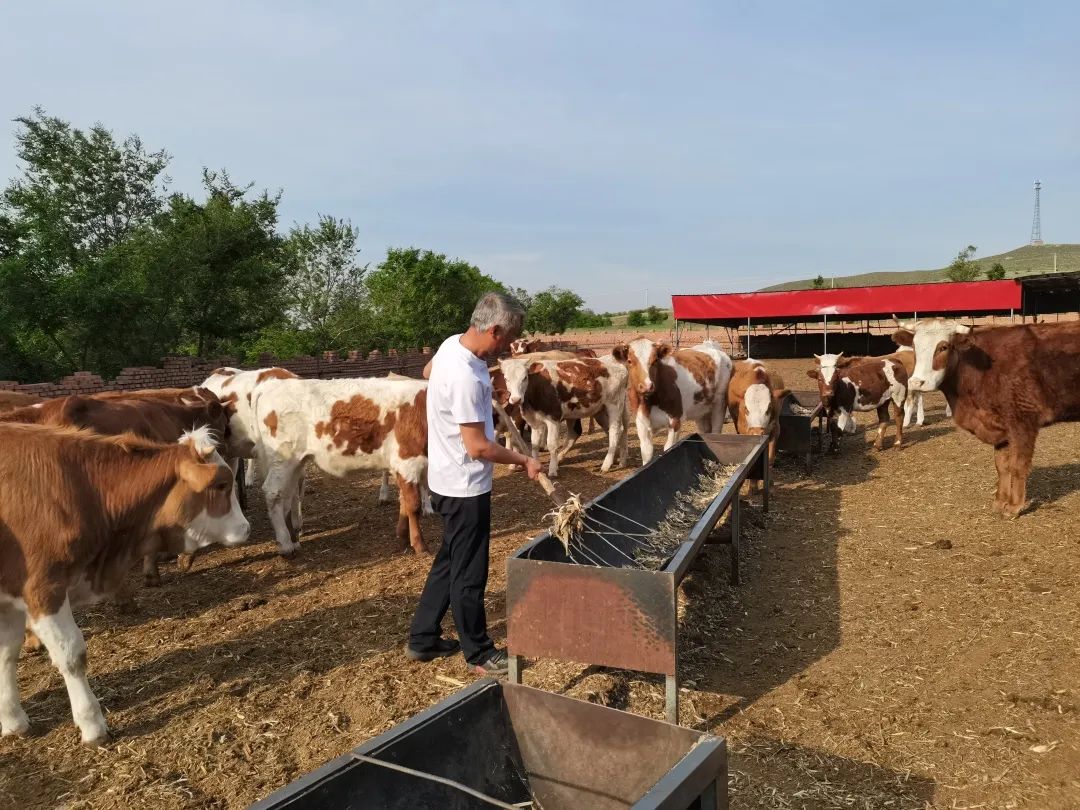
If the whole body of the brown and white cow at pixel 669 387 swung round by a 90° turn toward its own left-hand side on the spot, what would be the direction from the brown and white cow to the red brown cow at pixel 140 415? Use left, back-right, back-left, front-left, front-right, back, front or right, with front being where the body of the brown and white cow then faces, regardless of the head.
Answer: right

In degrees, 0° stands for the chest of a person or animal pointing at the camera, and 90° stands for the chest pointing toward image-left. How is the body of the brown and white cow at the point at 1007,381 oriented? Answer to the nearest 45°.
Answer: approximately 90°

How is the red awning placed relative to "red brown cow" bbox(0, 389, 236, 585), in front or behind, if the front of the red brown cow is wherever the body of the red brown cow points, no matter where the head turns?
in front

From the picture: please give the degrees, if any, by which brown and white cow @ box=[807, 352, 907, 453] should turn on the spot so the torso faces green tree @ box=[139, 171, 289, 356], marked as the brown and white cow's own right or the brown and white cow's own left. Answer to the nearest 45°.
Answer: approximately 45° to the brown and white cow's own right

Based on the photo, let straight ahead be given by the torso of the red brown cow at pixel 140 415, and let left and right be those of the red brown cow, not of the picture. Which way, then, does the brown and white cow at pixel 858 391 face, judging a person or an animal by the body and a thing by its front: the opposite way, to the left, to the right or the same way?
the opposite way

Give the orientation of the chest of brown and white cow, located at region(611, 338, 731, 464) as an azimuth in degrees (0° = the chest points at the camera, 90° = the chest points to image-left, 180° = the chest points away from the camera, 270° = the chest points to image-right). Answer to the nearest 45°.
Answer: approximately 45°

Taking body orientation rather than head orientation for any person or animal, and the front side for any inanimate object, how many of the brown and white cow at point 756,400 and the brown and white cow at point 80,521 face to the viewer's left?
0

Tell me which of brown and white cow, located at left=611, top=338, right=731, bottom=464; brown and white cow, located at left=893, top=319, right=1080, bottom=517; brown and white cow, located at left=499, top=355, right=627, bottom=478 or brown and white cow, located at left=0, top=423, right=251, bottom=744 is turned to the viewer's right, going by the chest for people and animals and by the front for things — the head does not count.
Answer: brown and white cow, located at left=0, top=423, right=251, bottom=744

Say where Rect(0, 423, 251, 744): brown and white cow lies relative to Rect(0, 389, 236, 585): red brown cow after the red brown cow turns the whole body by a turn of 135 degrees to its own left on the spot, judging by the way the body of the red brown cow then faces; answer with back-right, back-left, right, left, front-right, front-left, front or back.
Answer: back-left

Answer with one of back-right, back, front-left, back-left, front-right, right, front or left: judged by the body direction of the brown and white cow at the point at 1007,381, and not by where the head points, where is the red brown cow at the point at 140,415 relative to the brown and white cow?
front-left

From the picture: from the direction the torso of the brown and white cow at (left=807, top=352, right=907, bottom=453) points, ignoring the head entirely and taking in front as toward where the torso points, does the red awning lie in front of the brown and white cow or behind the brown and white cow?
behind
